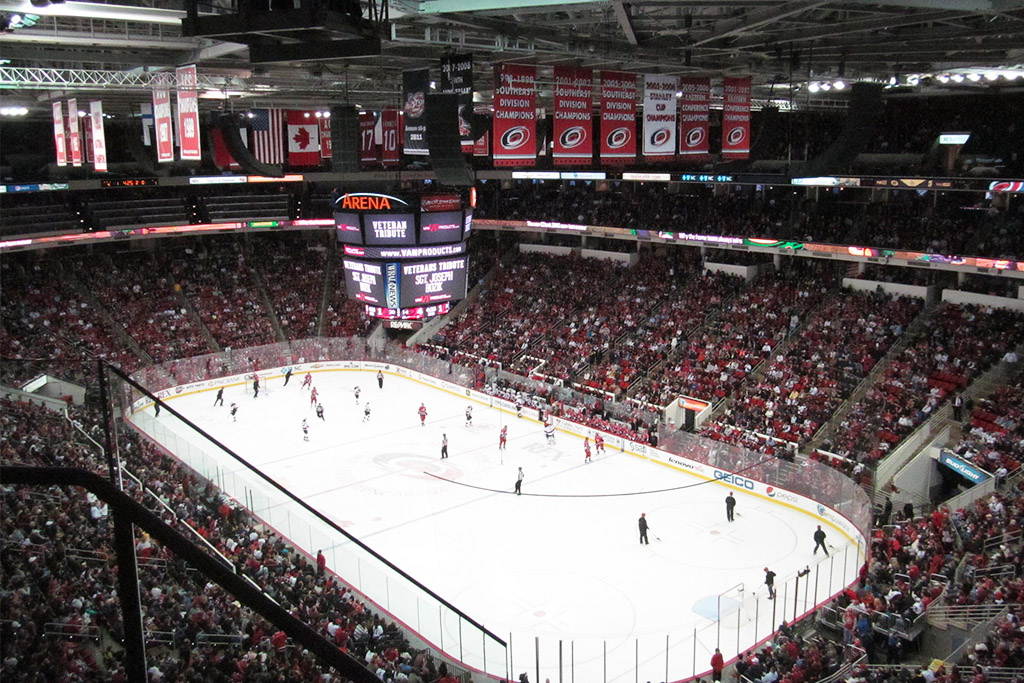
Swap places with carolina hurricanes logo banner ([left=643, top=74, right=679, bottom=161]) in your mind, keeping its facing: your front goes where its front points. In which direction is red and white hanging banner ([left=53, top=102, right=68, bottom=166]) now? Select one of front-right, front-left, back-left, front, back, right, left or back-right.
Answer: right

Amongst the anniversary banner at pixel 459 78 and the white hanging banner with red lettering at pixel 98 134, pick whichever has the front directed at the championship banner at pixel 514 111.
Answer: the white hanging banner with red lettering

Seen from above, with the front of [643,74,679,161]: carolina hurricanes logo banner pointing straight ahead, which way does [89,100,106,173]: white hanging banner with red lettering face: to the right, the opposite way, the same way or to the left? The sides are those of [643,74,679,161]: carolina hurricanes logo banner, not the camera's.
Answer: to the left

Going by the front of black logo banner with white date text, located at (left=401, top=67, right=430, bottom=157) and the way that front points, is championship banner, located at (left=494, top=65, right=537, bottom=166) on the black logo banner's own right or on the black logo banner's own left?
on the black logo banner's own left

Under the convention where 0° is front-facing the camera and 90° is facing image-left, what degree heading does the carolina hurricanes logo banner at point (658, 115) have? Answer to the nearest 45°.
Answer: approximately 0°

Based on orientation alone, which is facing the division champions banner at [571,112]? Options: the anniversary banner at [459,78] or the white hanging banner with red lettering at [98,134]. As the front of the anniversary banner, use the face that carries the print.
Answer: the white hanging banner with red lettering

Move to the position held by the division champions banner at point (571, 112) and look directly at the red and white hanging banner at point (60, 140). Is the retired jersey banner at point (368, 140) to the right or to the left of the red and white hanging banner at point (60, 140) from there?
right
